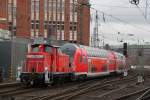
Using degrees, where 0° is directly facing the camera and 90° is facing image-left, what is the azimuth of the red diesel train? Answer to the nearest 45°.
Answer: approximately 45°
